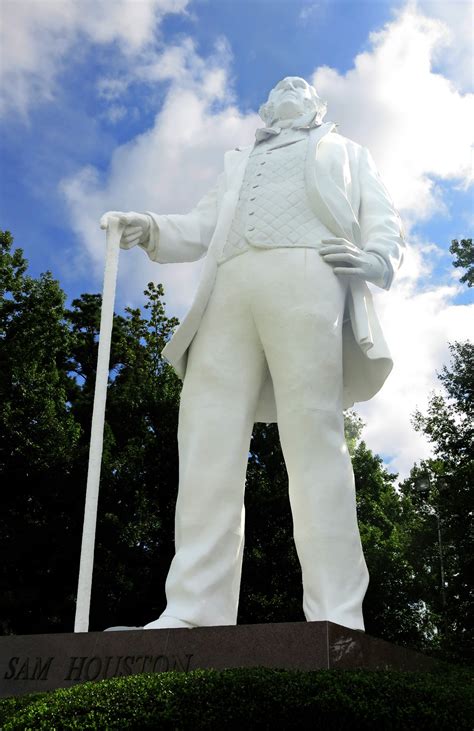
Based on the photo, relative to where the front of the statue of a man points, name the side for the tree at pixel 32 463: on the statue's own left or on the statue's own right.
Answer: on the statue's own right

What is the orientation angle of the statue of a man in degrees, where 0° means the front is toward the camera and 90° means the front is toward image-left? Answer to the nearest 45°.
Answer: approximately 45°

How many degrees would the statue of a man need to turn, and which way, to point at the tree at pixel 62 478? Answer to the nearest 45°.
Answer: approximately 135° to its right

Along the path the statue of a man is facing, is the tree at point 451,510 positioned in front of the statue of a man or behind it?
behind
